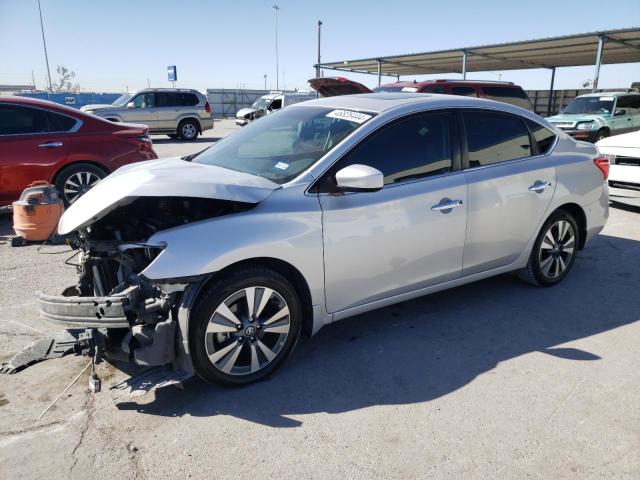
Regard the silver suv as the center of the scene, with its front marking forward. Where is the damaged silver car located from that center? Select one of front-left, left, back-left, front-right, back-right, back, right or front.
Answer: left

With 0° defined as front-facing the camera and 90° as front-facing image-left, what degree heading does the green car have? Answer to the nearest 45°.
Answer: approximately 45°

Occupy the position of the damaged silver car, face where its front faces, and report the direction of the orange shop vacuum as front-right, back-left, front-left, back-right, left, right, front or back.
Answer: right

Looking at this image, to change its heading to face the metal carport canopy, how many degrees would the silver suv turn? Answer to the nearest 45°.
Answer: approximately 180°

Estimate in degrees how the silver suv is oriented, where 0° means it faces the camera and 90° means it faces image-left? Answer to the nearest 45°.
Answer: approximately 90°

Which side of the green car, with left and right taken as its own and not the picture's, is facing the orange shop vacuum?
front

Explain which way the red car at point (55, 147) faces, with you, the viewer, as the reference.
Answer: facing to the left of the viewer

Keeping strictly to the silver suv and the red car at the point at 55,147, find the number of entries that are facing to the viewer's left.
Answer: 2

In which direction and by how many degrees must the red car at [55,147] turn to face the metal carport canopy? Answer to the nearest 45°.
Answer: approximately 135° to its right

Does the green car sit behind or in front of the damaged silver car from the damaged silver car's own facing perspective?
behind

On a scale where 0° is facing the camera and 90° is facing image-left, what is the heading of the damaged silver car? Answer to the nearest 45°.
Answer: approximately 45°

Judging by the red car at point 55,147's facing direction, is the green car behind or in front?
behind
